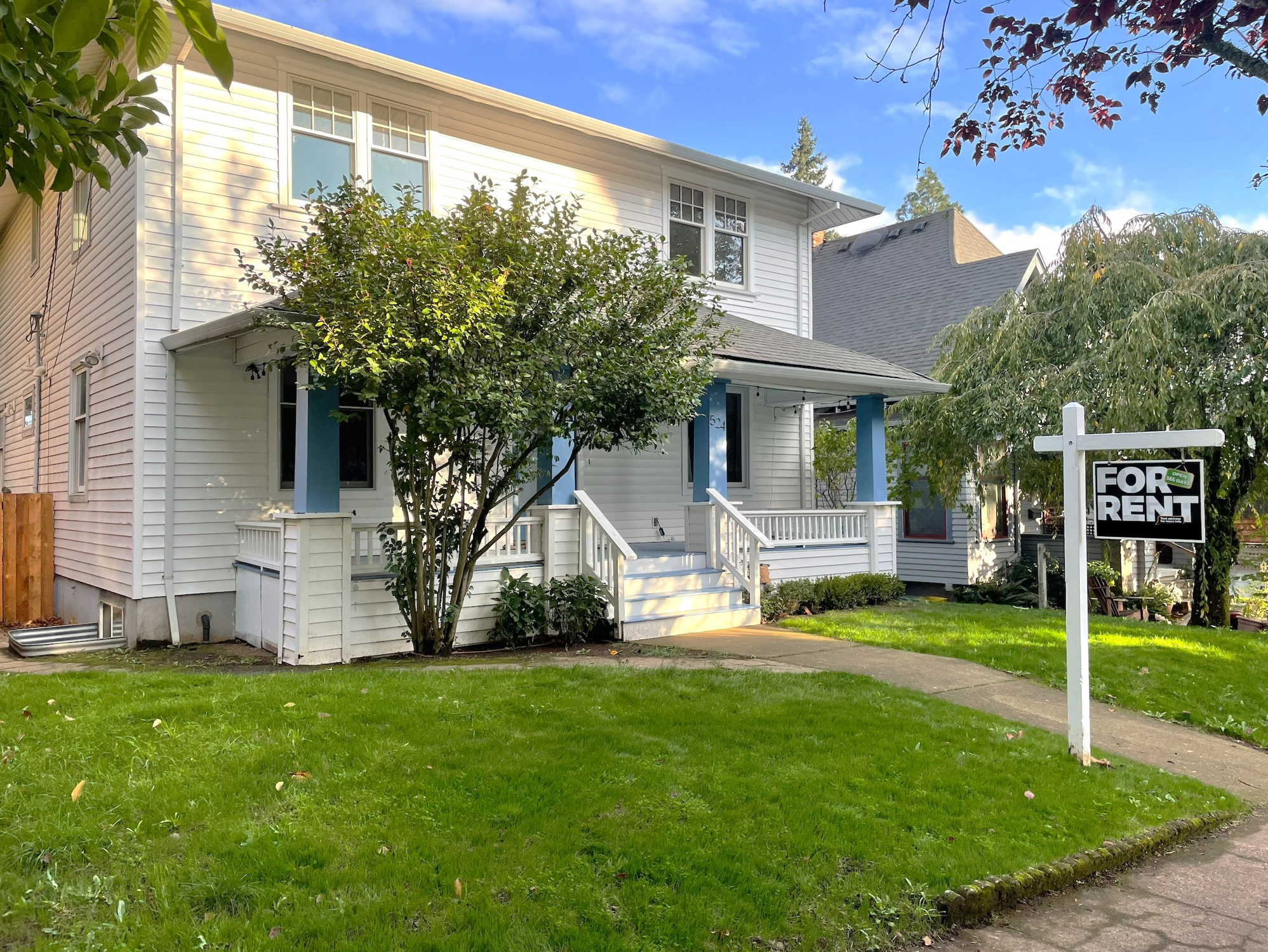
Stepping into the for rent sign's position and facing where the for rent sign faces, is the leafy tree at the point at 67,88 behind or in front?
in front

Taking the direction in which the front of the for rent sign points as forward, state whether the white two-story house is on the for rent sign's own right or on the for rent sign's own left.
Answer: on the for rent sign's own right

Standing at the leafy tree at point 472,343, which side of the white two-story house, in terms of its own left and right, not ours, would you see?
front

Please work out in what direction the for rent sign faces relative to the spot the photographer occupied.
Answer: facing the viewer

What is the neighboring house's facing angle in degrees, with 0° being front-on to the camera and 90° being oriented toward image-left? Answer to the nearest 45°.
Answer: approximately 315°

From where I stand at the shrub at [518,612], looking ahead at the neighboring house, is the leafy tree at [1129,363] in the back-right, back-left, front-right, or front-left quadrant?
front-right

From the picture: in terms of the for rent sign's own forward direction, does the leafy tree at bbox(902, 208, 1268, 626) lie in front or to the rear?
to the rear

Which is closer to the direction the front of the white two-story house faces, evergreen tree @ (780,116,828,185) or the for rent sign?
the for rent sign

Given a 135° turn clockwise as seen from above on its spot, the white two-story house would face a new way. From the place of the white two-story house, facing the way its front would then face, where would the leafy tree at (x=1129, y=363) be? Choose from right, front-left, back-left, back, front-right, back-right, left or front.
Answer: back

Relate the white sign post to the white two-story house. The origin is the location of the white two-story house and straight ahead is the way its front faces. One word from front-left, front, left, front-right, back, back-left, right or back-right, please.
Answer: front

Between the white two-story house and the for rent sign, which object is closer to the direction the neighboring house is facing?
the for rent sign

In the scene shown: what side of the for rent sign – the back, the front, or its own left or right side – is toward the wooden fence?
right

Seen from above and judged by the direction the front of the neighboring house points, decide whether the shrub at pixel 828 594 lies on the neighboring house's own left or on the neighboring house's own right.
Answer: on the neighboring house's own right

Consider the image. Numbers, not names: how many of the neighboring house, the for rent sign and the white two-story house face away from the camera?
0

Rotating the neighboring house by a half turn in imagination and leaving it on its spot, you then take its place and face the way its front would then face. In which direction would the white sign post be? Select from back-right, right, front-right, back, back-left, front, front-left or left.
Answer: back-left
